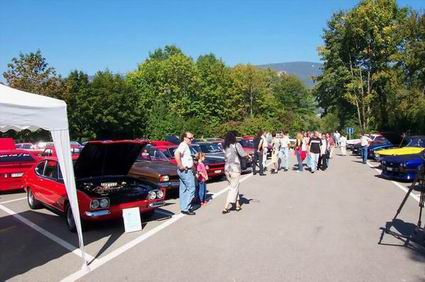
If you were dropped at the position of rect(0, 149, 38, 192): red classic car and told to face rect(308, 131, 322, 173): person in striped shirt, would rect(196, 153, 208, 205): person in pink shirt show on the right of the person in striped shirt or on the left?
right

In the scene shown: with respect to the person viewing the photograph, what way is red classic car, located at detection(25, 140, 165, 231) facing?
facing the viewer and to the right of the viewer

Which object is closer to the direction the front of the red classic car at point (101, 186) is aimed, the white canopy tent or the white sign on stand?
the white sign on stand

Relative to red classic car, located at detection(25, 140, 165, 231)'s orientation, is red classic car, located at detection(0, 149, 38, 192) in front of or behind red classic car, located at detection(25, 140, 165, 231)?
behind

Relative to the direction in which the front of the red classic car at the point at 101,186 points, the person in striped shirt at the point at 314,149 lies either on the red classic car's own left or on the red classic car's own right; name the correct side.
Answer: on the red classic car's own left

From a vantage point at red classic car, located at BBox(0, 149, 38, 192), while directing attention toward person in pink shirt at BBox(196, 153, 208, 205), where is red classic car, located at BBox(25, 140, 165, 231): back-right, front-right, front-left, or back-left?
front-right

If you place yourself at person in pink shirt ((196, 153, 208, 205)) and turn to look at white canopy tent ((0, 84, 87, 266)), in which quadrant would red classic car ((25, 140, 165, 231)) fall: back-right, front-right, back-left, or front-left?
front-right
